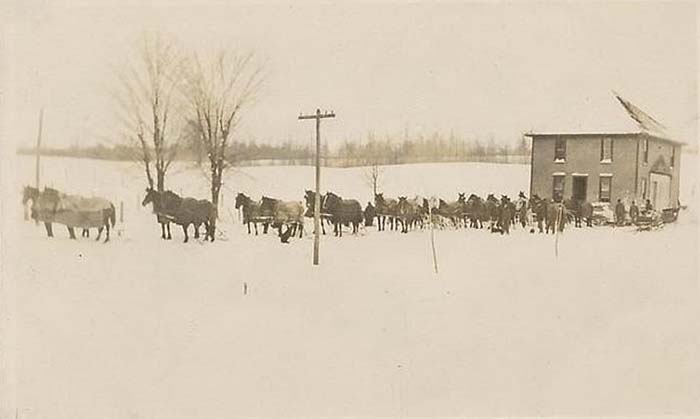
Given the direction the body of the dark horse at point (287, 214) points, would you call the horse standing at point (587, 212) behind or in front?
behind

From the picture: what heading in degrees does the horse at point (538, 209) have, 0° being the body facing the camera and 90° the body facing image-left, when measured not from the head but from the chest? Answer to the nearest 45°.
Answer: approximately 45°

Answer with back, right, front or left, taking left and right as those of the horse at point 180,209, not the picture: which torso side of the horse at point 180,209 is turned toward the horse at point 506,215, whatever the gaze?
back

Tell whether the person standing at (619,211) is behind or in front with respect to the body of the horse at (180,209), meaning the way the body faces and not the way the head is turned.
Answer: behind

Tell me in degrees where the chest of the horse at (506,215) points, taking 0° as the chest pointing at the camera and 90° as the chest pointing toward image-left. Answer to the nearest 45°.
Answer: approximately 45°

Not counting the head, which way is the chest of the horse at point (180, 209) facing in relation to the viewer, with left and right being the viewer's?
facing to the left of the viewer

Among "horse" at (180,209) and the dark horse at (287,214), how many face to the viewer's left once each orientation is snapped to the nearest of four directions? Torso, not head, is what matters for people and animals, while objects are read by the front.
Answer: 2

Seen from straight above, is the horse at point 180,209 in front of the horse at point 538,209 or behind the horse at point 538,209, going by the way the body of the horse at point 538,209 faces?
in front

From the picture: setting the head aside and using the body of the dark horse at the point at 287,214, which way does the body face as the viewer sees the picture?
to the viewer's left
